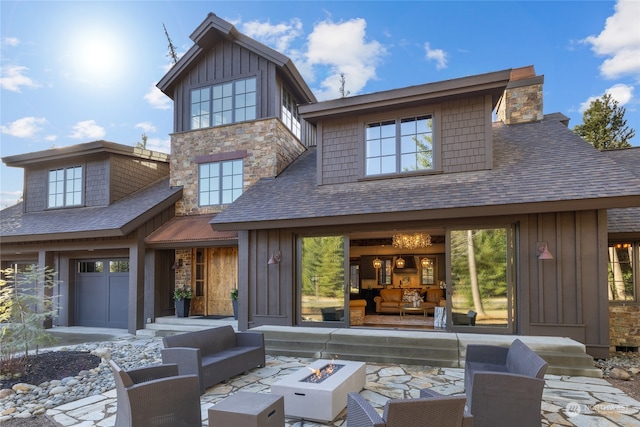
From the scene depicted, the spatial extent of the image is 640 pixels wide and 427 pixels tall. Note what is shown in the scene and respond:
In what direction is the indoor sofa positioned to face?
toward the camera

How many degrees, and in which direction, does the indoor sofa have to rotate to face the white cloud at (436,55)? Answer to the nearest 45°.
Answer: approximately 180°

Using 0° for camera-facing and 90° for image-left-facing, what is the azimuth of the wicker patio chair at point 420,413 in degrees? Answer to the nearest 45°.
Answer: approximately 135°

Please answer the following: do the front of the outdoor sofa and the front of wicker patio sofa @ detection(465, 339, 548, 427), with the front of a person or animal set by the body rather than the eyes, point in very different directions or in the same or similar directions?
very different directions

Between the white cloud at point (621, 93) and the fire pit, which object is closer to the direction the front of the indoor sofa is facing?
the fire pit

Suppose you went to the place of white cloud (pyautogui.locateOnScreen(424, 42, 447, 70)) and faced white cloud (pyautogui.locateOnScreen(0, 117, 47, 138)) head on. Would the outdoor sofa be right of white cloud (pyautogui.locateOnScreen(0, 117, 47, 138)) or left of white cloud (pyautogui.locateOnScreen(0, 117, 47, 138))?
left

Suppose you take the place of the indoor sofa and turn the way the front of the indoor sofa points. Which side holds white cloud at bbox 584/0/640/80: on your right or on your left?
on your left

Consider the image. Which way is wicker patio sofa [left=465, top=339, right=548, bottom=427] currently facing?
to the viewer's left

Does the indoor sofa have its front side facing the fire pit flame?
yes

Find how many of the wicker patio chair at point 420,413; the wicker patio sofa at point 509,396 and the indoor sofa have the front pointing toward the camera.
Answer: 1

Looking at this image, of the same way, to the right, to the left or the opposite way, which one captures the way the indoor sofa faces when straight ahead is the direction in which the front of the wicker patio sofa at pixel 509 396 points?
to the left

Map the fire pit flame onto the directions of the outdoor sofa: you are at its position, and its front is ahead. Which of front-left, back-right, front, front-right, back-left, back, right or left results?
front

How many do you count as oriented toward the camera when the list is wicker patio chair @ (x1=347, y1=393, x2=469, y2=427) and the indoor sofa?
1
